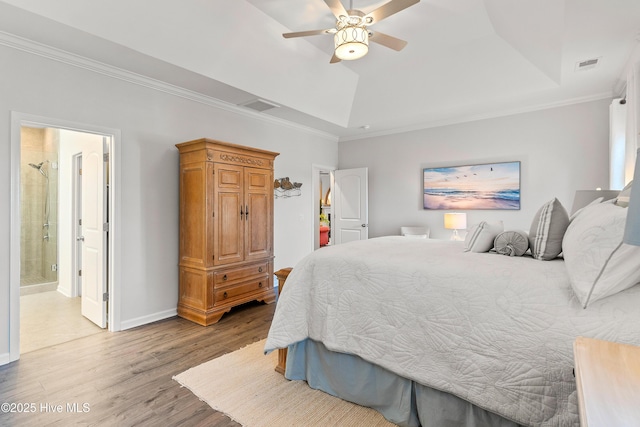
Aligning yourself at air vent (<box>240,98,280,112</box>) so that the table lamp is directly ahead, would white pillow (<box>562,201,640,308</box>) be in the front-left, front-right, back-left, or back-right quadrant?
front-right

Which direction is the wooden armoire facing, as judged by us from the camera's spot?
facing the viewer and to the right of the viewer

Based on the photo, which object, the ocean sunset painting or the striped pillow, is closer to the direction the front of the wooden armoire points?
the striped pillow

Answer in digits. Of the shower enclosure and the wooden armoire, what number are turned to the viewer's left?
0

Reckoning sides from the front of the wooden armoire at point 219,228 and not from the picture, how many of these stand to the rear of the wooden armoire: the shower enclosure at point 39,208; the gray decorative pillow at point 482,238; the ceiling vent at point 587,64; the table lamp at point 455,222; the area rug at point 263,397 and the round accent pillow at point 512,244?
1

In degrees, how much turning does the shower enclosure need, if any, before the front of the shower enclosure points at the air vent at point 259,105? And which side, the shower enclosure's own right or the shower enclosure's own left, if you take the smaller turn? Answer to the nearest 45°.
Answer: approximately 45° to the shower enclosure's own left

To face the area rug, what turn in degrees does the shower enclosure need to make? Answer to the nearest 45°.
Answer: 0° — it already faces it

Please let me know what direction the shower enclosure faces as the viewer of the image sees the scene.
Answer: facing the viewer

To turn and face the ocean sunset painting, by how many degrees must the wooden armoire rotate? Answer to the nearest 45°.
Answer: approximately 45° to its left

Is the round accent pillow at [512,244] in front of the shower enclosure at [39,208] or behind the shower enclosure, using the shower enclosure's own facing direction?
in front

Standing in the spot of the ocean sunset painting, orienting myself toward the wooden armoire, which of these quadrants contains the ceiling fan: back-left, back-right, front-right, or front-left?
front-left

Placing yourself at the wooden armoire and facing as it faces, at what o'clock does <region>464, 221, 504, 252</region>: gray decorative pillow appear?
The gray decorative pillow is roughly at 12 o'clock from the wooden armoire.

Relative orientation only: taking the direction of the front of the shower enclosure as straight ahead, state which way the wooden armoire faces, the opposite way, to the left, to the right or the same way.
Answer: the same way

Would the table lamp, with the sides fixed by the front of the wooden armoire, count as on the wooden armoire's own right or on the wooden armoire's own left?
on the wooden armoire's own left

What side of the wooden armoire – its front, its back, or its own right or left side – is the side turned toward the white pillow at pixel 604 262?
front

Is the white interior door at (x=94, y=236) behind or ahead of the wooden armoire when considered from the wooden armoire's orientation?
behind

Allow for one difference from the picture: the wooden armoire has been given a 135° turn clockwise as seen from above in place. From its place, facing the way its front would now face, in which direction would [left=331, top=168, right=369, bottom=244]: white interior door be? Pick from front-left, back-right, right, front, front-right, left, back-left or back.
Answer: back-right

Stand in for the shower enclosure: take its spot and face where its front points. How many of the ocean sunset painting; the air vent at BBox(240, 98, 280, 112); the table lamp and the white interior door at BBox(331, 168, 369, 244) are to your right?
0

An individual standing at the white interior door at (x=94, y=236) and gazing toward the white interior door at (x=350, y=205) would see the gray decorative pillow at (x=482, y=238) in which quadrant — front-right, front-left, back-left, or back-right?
front-right

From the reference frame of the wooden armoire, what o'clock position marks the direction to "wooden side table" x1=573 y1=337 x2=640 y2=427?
The wooden side table is roughly at 1 o'clock from the wooden armoire.
